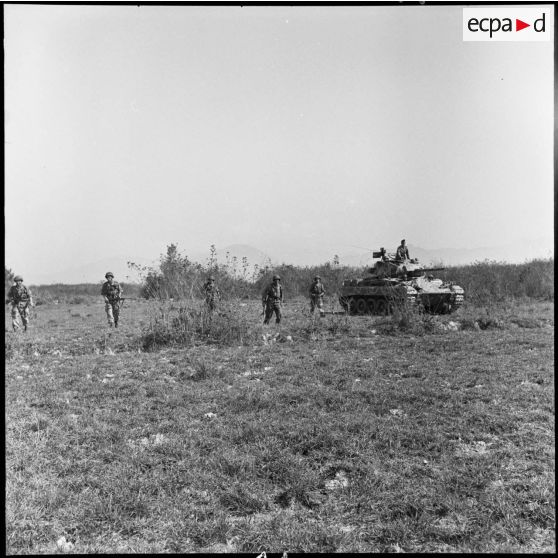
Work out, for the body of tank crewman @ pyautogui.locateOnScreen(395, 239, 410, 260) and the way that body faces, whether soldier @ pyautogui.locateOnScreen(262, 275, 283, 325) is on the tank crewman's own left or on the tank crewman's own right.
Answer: on the tank crewman's own right

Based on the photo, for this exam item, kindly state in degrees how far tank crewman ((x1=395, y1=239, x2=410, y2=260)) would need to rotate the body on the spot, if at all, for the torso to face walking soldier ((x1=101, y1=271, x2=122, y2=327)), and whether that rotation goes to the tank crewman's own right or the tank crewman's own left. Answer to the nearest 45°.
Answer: approximately 90° to the tank crewman's own right

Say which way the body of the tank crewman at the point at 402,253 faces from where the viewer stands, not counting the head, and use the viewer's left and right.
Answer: facing the viewer and to the right of the viewer

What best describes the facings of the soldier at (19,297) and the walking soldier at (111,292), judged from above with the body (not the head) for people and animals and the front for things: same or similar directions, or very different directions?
same or similar directions

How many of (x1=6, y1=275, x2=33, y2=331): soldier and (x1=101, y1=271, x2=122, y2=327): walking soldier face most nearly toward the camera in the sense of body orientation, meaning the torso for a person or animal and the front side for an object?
2

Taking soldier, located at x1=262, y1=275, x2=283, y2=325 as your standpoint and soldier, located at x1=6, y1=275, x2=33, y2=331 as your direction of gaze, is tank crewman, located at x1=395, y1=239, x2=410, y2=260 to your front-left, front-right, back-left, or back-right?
back-right

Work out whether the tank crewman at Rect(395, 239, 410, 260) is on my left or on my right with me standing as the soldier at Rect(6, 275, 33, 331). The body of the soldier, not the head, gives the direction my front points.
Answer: on my left

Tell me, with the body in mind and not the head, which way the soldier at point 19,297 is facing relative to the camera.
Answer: toward the camera

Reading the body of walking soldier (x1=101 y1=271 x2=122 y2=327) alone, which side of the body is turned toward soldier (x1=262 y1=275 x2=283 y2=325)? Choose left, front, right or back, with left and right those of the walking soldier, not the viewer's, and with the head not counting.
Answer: left

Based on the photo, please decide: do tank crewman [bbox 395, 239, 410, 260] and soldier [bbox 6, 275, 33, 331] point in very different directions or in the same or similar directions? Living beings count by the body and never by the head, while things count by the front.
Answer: same or similar directions

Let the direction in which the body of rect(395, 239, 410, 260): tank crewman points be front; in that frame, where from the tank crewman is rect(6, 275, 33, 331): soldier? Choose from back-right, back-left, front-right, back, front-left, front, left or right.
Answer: right
